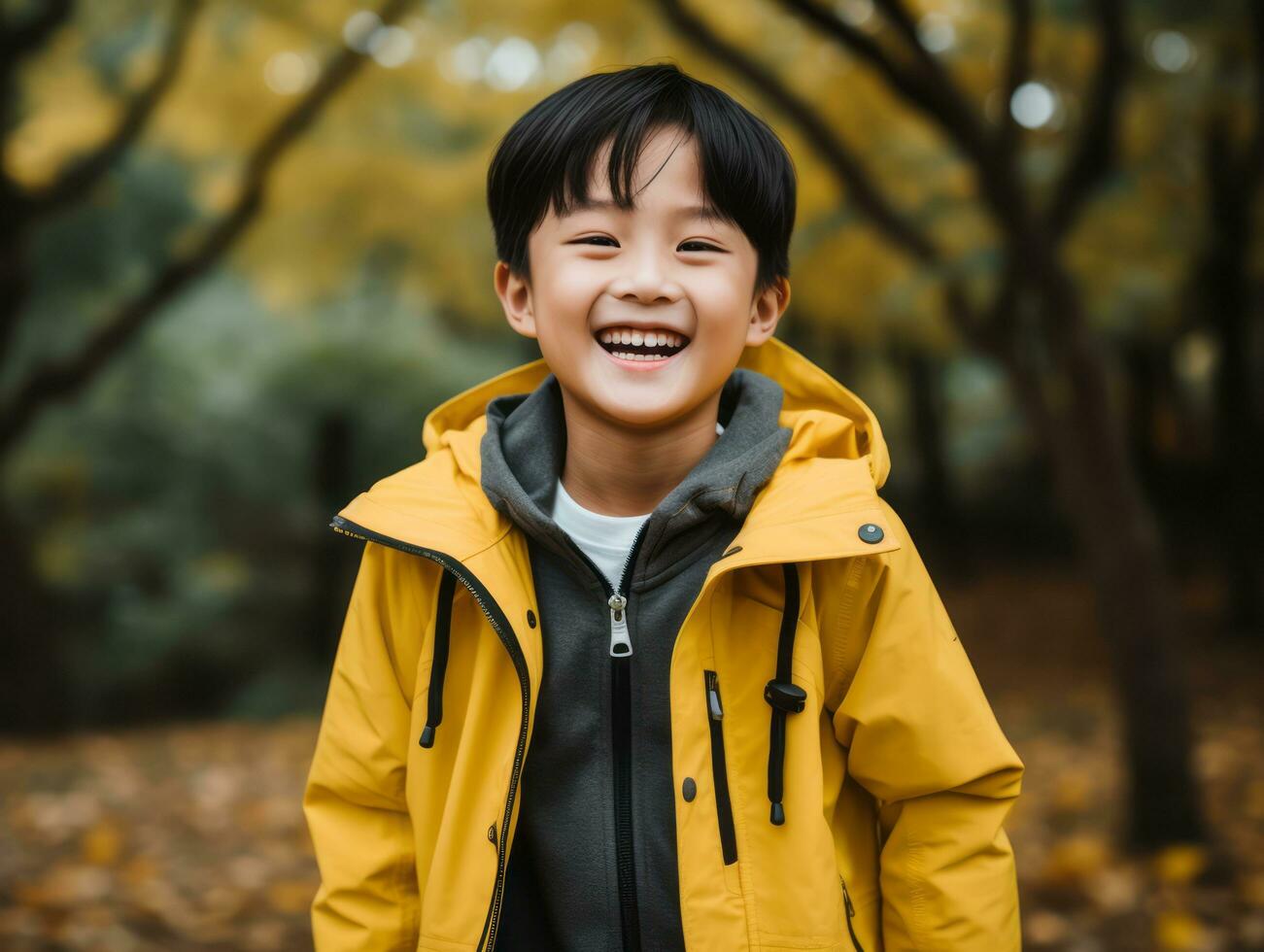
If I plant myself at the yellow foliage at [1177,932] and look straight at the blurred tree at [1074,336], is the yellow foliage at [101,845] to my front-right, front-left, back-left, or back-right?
front-left

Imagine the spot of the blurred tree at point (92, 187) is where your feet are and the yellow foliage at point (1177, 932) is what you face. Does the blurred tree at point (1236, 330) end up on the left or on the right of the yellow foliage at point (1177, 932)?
left

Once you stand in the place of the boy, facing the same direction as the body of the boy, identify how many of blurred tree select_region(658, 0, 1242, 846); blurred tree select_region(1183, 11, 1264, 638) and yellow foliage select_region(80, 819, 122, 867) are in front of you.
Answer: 0

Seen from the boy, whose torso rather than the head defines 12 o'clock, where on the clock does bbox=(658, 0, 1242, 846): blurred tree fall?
The blurred tree is roughly at 7 o'clock from the boy.

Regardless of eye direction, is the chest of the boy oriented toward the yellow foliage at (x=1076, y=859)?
no

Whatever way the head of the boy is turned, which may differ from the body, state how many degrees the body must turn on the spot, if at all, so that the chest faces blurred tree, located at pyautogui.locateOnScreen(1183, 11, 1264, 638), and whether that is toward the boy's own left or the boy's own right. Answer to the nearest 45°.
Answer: approximately 135° to the boy's own left

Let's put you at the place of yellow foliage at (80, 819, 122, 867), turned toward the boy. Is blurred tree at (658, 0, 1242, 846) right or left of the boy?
left

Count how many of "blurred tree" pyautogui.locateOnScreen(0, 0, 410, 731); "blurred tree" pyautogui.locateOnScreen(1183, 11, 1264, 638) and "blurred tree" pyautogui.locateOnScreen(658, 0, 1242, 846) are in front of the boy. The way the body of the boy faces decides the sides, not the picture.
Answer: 0

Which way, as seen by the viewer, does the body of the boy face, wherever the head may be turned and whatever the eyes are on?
toward the camera

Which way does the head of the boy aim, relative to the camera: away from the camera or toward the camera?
toward the camera

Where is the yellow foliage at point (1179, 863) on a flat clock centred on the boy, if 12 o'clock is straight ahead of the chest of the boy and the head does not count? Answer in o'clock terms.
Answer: The yellow foliage is roughly at 7 o'clock from the boy.

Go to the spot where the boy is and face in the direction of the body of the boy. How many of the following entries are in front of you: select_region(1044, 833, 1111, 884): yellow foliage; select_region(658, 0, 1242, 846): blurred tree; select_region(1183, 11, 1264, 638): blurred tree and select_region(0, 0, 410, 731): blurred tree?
0

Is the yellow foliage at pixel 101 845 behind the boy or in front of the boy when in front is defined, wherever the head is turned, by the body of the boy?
behind

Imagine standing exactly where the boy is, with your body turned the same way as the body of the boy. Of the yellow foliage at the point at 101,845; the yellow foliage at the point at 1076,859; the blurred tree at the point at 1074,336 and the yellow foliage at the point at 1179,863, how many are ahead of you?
0
